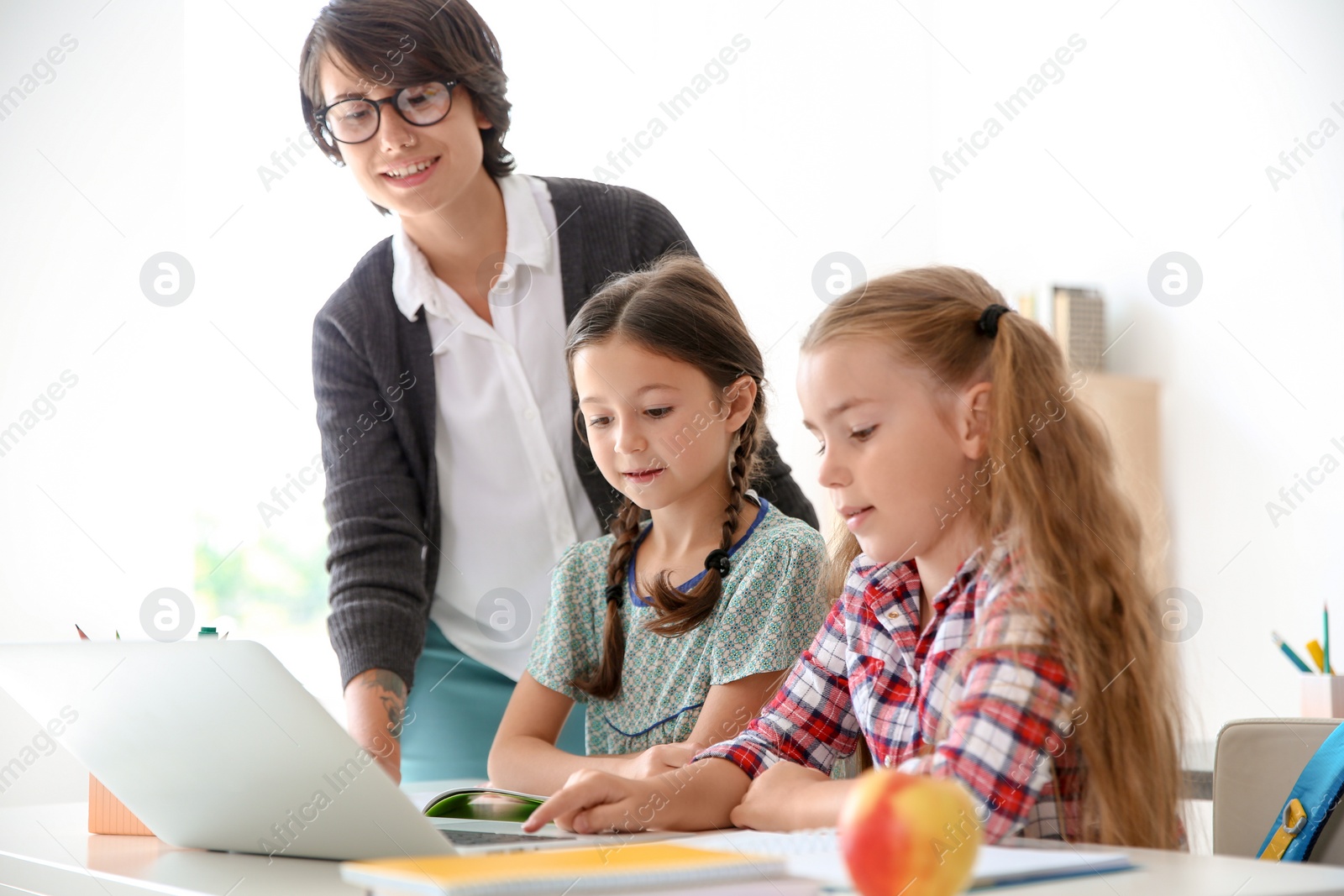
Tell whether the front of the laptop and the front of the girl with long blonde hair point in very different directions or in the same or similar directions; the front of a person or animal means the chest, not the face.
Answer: very different directions

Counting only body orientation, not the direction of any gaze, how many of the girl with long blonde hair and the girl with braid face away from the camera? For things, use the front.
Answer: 0

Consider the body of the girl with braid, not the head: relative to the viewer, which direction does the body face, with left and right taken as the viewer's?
facing the viewer and to the left of the viewer

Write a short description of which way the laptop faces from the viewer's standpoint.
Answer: facing away from the viewer and to the right of the viewer

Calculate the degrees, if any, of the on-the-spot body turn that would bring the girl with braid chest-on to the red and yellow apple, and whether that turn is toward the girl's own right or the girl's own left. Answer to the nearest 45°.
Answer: approximately 45° to the girl's own left

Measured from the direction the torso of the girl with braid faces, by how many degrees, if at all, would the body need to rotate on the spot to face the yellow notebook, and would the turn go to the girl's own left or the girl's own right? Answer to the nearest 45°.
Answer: approximately 45° to the girl's own left

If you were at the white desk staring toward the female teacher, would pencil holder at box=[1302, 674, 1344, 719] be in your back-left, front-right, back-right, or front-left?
front-right

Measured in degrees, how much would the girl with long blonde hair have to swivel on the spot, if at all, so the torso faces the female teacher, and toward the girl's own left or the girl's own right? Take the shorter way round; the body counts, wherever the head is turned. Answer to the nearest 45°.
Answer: approximately 90° to the girl's own right

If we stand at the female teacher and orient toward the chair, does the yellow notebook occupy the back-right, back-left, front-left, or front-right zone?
front-right
